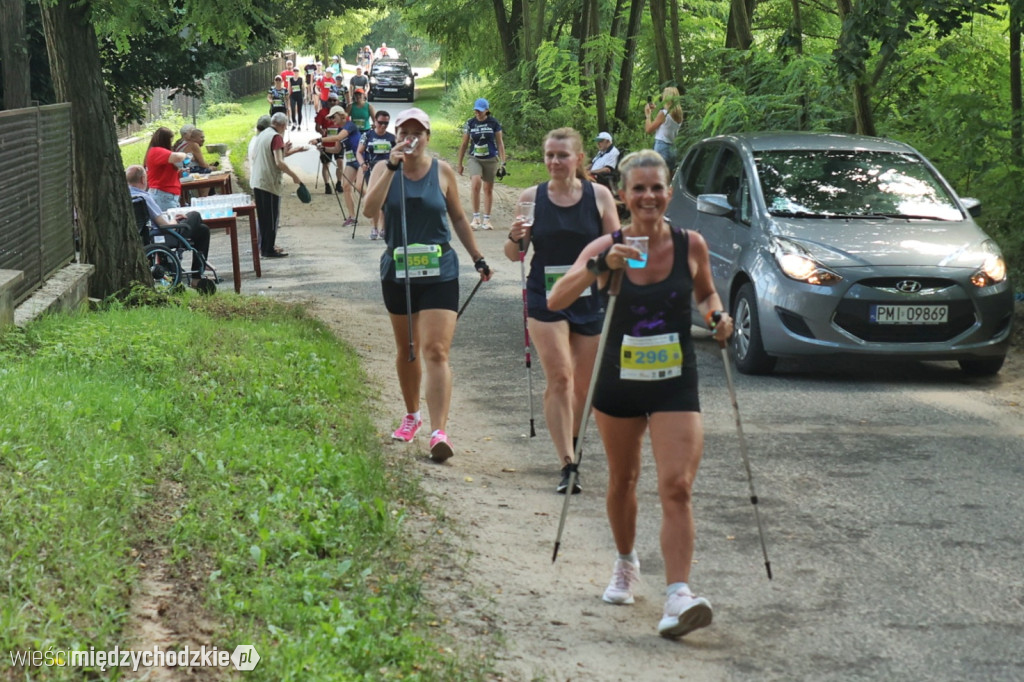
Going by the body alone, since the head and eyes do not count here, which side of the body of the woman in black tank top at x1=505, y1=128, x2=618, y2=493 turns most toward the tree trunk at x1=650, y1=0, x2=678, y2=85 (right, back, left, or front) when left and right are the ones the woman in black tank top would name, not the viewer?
back

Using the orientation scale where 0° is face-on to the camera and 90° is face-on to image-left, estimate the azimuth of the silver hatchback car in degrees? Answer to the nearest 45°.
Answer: approximately 315°

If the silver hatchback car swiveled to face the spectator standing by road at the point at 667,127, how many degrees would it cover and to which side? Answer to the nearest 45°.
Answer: approximately 135° to its left

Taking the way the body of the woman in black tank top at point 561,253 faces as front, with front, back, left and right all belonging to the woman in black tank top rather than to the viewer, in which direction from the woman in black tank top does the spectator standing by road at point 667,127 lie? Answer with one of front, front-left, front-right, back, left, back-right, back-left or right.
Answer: back

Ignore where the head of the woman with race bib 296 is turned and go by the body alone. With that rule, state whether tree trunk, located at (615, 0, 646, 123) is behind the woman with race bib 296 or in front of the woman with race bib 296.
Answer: behind

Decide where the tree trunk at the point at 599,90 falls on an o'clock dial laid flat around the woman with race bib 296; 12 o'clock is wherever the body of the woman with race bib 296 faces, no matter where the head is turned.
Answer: The tree trunk is roughly at 6 o'clock from the woman with race bib 296.

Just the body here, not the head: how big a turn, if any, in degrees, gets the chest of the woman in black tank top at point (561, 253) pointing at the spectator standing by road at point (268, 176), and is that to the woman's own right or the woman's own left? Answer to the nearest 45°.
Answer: approximately 180°

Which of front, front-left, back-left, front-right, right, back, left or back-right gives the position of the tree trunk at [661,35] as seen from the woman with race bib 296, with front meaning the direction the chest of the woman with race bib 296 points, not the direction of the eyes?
back

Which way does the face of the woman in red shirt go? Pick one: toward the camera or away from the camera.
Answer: away from the camera

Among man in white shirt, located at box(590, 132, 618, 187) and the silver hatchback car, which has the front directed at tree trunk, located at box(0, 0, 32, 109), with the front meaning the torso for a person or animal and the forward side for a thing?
the man in white shirt

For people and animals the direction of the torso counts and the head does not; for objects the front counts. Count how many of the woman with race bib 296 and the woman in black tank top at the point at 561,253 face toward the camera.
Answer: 2

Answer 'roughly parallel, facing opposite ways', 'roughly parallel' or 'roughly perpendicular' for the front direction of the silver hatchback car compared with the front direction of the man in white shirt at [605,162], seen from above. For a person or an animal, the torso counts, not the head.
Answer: roughly perpendicular

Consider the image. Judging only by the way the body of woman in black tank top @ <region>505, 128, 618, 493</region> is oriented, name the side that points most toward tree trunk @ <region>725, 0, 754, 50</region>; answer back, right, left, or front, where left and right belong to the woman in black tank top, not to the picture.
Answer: back
